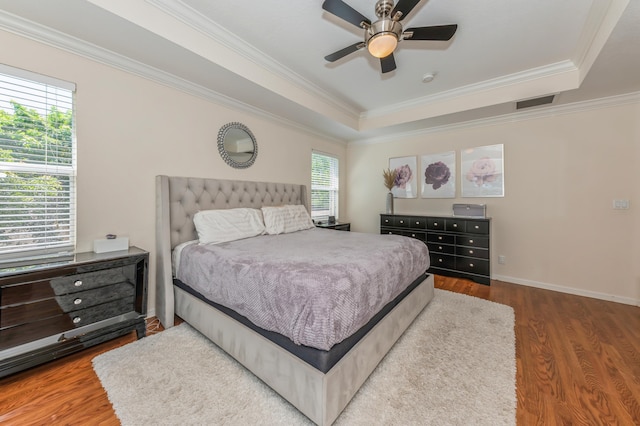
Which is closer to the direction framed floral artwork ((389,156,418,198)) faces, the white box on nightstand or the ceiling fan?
the ceiling fan

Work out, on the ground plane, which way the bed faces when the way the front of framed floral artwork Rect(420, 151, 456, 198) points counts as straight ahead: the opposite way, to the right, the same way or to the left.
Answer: to the left

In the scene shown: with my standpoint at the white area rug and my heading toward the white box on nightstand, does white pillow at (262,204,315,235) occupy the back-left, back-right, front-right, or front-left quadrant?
front-right

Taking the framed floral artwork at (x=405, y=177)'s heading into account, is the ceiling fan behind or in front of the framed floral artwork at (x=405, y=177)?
in front

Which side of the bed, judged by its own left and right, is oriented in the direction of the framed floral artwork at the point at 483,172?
left

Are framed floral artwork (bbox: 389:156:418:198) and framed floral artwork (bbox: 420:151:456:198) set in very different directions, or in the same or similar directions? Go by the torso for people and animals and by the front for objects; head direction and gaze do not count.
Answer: same or similar directions

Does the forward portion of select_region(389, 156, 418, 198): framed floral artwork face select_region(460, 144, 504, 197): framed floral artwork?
no

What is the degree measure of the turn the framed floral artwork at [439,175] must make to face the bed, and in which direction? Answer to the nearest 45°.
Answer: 0° — it already faces it

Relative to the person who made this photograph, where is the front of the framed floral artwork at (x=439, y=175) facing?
facing the viewer

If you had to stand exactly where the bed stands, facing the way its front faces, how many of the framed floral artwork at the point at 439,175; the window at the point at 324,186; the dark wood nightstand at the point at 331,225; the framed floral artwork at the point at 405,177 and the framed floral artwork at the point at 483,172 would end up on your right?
0

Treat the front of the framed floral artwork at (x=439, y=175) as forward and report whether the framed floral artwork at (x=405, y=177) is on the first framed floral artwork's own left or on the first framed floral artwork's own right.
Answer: on the first framed floral artwork's own right

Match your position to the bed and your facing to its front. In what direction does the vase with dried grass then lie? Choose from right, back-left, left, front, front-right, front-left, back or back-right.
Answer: left

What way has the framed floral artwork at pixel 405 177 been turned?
toward the camera

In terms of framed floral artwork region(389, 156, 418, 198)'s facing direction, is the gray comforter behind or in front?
in front

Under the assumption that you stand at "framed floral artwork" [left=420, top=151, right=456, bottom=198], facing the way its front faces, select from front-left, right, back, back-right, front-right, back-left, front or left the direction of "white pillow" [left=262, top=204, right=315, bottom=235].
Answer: front-right

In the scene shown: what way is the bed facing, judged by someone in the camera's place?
facing the viewer and to the right of the viewer
